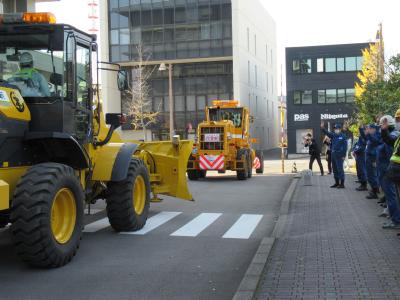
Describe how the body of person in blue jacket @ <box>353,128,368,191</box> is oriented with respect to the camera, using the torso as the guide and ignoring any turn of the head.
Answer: to the viewer's left

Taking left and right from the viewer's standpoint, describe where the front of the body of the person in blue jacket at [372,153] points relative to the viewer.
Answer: facing to the left of the viewer

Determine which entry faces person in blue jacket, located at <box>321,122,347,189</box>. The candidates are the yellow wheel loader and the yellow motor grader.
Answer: the yellow wheel loader

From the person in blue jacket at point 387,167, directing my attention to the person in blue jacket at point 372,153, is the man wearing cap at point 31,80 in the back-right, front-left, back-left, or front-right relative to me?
back-left

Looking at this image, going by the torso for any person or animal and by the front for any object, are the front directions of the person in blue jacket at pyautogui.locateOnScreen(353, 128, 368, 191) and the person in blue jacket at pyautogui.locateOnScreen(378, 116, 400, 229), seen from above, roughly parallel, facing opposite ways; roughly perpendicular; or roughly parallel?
roughly parallel

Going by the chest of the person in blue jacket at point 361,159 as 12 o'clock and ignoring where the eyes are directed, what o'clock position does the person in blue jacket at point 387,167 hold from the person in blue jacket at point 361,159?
the person in blue jacket at point 387,167 is roughly at 9 o'clock from the person in blue jacket at point 361,159.

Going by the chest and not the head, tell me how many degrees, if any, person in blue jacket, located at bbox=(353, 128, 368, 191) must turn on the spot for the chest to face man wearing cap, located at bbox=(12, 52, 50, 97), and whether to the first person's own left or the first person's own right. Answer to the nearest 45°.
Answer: approximately 45° to the first person's own left

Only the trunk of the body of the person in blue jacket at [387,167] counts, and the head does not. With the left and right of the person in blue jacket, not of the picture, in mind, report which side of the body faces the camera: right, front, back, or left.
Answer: left

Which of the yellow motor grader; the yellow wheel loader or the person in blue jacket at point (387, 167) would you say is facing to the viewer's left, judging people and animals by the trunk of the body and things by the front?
the person in blue jacket

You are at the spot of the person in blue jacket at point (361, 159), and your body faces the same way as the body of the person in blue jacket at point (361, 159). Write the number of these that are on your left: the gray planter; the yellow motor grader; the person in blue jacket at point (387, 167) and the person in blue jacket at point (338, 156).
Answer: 1

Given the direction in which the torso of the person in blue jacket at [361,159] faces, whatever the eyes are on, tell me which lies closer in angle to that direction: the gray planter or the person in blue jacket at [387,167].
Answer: the gray planter
